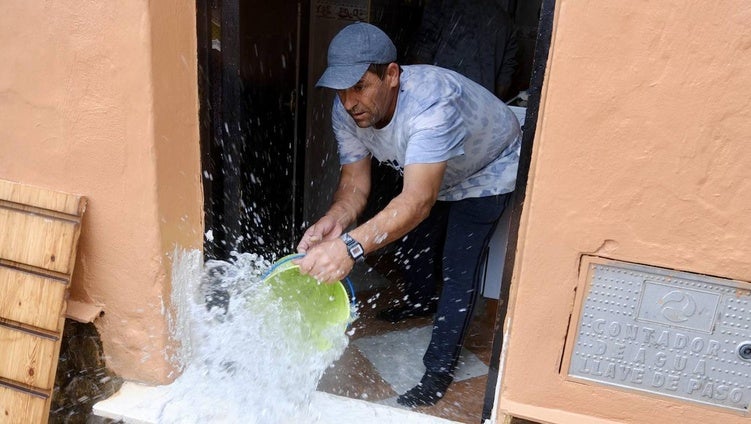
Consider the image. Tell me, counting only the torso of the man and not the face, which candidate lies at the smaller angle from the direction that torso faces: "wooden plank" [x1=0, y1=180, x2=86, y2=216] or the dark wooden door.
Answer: the wooden plank

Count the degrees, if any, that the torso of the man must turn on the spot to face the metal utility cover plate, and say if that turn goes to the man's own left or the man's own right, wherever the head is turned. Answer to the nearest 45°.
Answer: approximately 90° to the man's own left

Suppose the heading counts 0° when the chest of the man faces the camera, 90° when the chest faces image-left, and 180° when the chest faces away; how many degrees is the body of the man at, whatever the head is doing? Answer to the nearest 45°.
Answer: approximately 45°

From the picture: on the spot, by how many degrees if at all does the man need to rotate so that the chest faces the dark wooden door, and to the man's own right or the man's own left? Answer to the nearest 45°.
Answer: approximately 90° to the man's own right

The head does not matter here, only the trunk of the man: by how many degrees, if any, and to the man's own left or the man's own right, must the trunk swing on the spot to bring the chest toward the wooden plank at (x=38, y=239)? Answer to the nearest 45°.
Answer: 0° — they already face it

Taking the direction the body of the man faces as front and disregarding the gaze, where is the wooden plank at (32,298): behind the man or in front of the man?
in front

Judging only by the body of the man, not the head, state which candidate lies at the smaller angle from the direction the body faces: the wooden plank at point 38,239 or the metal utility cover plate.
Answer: the wooden plank

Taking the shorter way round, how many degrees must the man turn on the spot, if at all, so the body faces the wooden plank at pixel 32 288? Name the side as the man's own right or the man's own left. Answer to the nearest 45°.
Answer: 0° — they already face it

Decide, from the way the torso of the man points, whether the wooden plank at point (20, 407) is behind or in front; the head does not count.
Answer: in front

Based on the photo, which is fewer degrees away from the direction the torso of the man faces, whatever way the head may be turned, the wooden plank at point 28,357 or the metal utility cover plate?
the wooden plank

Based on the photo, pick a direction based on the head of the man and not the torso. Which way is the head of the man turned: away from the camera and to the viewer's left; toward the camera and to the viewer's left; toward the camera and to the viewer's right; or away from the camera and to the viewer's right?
toward the camera and to the viewer's left

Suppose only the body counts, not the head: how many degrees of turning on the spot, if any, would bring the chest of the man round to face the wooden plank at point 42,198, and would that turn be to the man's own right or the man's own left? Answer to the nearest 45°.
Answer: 0° — they already face it
